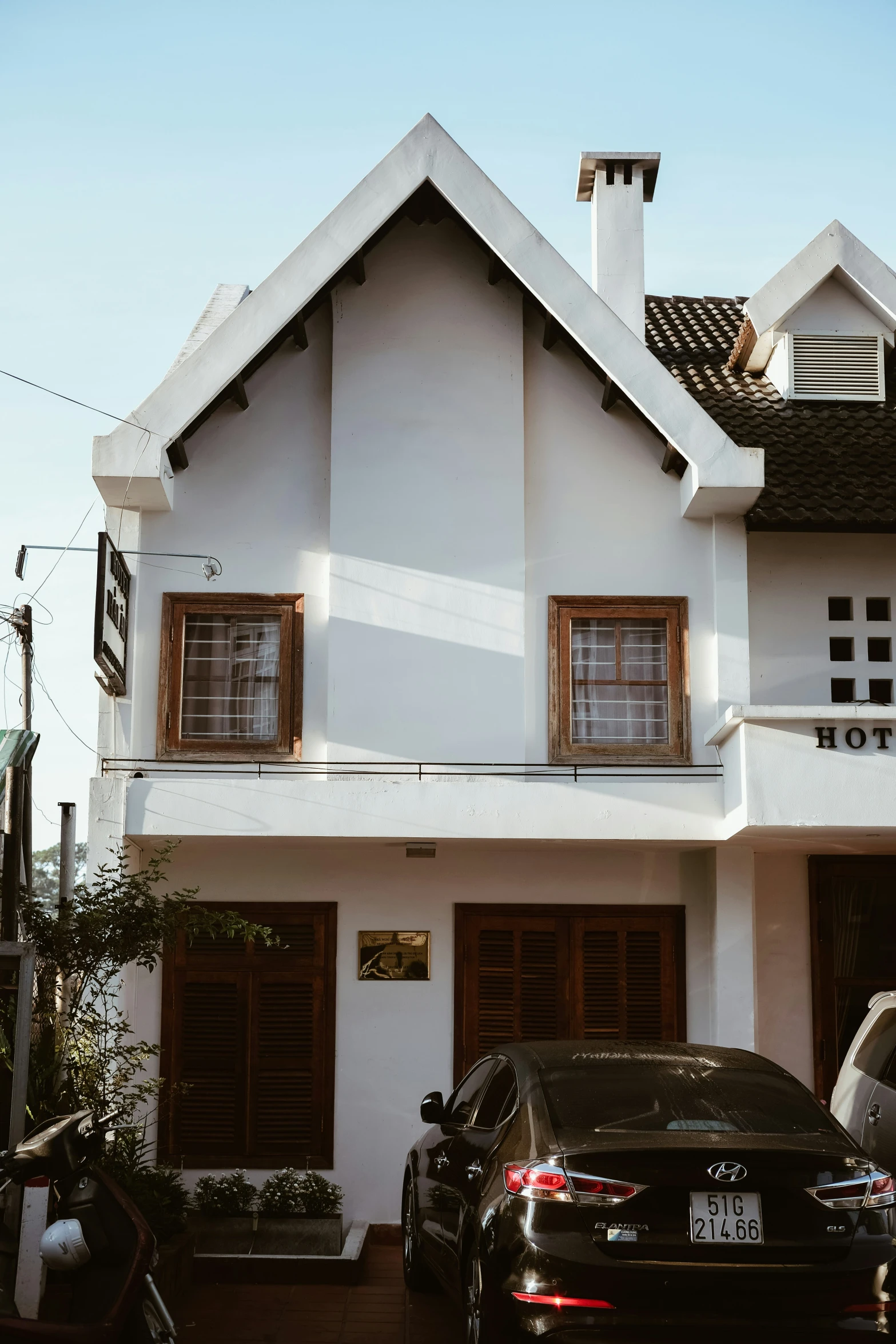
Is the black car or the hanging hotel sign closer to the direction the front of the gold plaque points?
the black car

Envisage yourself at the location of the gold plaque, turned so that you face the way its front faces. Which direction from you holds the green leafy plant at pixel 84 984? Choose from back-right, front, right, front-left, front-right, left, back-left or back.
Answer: front-right

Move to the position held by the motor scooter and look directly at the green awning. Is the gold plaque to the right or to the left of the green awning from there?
right

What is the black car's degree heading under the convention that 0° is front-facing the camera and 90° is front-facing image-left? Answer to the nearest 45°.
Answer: approximately 135°

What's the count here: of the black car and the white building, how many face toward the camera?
1

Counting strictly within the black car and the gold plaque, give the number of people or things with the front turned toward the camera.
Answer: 1

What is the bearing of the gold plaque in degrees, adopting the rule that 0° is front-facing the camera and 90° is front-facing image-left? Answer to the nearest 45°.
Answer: approximately 0°
